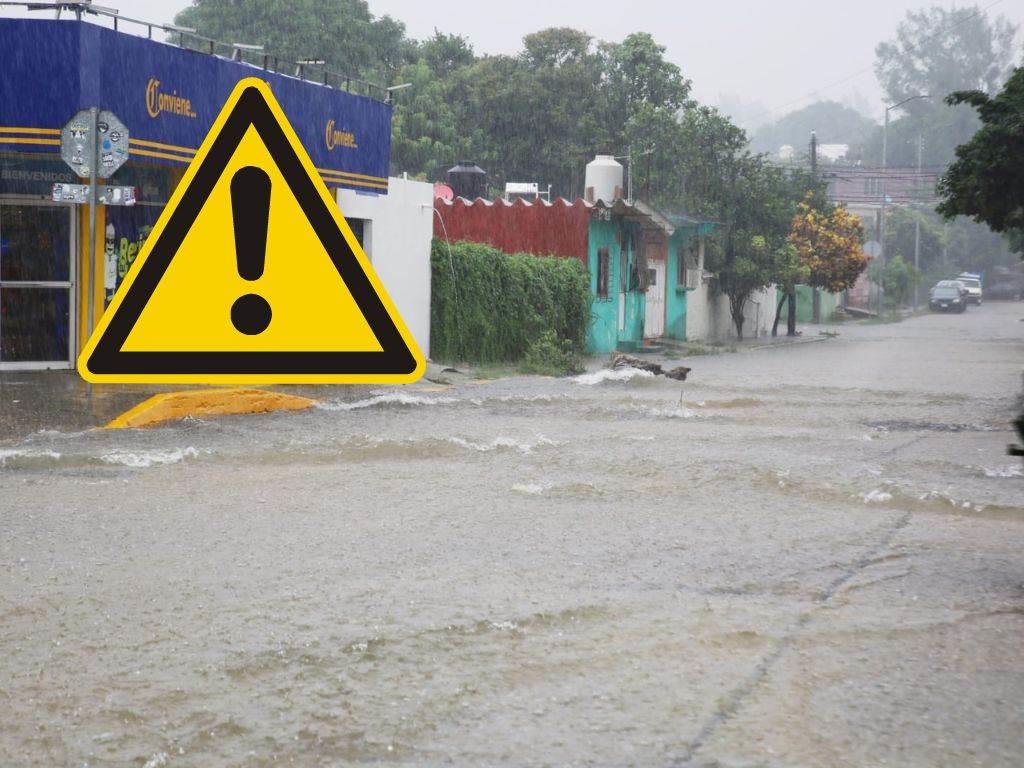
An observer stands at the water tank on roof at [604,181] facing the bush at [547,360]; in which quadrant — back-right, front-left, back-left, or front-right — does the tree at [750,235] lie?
back-left

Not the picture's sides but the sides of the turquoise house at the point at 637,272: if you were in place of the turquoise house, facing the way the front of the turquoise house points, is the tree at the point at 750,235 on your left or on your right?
on your left

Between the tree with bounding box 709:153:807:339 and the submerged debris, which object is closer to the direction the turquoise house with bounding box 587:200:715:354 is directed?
the submerged debris

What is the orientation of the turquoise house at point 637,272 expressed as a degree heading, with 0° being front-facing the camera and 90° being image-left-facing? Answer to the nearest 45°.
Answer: approximately 315°

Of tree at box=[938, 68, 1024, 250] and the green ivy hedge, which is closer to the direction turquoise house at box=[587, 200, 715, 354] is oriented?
the tree

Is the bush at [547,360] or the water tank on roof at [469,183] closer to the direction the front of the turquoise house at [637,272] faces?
the bush

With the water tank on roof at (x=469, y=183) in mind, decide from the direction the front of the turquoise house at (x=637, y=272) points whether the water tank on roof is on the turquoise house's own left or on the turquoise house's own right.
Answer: on the turquoise house's own right

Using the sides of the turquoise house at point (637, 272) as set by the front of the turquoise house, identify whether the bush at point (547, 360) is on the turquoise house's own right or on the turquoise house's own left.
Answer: on the turquoise house's own right
